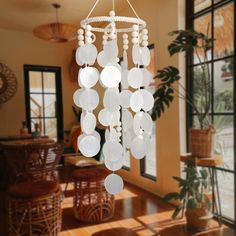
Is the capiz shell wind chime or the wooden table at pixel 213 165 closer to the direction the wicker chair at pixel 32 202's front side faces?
the capiz shell wind chime

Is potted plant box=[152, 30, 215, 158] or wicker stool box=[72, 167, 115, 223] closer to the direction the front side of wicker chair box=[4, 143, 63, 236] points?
the potted plant

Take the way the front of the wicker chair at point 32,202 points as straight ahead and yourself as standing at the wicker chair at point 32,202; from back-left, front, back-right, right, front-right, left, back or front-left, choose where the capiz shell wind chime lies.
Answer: front

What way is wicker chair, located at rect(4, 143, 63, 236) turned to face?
toward the camera
